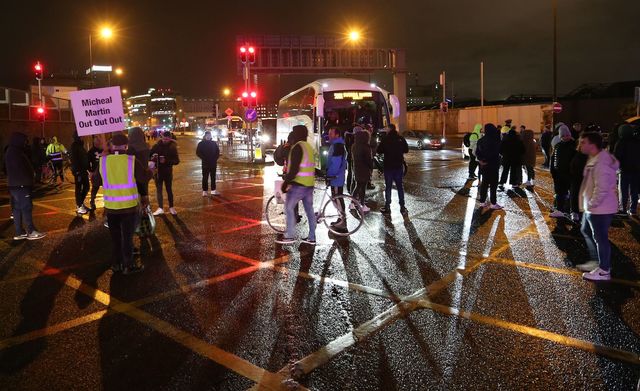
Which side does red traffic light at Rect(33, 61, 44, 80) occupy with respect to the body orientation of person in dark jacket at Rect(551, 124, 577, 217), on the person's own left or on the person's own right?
on the person's own right

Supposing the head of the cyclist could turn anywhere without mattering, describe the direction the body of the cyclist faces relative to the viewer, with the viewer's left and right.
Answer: facing to the left of the viewer

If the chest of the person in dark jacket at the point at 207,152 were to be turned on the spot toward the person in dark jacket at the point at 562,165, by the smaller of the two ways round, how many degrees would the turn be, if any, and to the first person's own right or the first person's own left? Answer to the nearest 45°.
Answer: approximately 45° to the first person's own left

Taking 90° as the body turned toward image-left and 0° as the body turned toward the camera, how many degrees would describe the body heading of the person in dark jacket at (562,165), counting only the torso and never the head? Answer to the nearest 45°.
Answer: approximately 45°

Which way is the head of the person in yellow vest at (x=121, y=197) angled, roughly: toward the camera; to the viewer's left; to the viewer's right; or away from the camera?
away from the camera

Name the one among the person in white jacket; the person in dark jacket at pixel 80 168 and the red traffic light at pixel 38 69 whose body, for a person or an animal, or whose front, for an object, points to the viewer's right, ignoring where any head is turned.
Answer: the person in dark jacket

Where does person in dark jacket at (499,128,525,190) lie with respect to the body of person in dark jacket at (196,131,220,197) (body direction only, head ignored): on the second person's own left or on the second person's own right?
on the second person's own left

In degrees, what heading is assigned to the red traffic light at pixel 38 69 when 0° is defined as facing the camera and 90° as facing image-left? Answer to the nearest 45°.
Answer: approximately 0°

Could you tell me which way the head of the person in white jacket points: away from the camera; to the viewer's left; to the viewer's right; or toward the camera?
to the viewer's left
